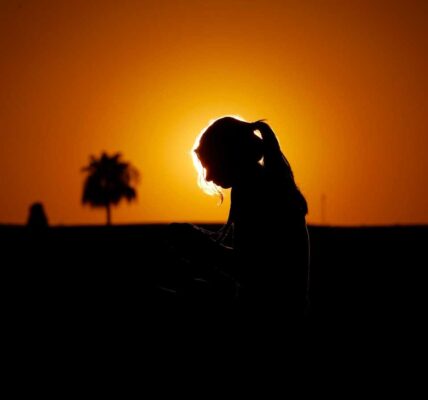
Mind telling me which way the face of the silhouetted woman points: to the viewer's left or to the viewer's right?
to the viewer's left

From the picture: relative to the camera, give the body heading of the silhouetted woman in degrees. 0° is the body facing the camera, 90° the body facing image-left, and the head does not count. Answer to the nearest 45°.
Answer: approximately 90°

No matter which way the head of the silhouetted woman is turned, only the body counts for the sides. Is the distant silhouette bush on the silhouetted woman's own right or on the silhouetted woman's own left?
on the silhouetted woman's own right
